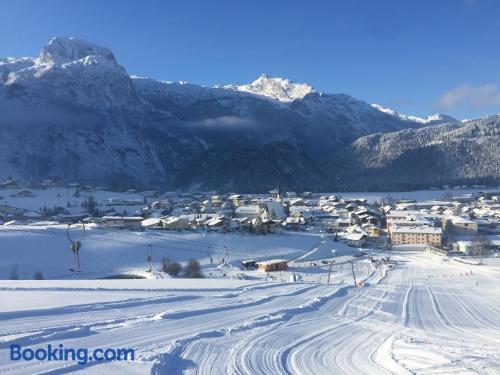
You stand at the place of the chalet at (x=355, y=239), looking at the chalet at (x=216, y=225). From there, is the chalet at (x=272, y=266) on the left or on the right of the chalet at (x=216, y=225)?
left

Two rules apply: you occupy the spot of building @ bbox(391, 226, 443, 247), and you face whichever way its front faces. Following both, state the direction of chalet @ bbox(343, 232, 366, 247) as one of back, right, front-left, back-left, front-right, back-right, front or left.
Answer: front-right

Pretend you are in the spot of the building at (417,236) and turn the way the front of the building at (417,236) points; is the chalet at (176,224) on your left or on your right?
on your right

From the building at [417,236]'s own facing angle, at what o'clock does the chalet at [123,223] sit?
the chalet at [123,223] is roughly at 2 o'clock from the building at [417,236].

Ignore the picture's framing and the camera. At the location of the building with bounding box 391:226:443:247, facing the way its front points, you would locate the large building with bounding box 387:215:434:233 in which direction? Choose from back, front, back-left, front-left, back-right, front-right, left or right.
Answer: back

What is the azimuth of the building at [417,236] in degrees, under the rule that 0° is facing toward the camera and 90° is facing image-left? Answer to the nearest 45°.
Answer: approximately 0°

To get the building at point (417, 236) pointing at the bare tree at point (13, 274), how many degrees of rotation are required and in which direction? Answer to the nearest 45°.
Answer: approximately 45° to its right

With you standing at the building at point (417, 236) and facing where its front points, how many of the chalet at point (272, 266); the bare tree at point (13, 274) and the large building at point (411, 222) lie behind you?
1

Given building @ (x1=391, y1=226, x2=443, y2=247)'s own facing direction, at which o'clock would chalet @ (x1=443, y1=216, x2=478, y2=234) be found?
chalet @ (x1=443, y1=216, x2=478, y2=234) is roughly at 7 o'clock from building @ (x1=391, y1=226, x2=443, y2=247).

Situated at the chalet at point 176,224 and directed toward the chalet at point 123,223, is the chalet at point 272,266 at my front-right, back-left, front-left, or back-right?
back-left

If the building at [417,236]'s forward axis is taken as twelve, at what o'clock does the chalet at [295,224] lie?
the chalet at [295,224] is roughly at 3 o'clock from the building at [417,236].

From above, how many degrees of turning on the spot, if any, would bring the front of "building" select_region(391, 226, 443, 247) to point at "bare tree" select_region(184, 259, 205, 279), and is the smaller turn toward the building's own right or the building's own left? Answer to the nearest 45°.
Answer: approximately 45° to the building's own right

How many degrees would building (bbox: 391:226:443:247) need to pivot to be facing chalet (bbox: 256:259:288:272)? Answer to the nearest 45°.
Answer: approximately 45° to its right
